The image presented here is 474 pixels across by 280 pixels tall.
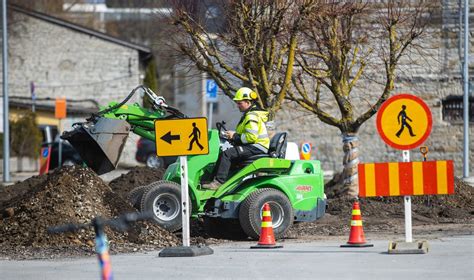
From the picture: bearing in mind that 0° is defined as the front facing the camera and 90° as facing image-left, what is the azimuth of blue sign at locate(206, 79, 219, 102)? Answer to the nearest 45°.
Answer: approximately 0°

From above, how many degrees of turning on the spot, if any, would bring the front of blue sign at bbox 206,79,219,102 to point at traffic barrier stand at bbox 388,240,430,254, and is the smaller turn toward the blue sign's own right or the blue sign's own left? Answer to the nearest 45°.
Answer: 0° — it already faces it

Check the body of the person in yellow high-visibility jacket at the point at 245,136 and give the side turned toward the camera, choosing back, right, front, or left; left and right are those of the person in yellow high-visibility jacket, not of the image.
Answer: left

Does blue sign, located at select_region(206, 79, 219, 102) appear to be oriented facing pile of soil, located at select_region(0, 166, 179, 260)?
yes

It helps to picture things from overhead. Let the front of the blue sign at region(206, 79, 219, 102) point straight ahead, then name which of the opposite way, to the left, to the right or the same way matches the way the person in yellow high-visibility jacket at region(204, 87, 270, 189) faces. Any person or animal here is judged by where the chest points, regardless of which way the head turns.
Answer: to the right

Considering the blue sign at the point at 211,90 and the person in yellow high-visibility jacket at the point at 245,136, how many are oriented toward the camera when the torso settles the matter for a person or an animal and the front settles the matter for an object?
1

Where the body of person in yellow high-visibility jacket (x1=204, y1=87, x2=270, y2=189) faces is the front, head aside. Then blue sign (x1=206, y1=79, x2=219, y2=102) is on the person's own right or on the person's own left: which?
on the person's own right

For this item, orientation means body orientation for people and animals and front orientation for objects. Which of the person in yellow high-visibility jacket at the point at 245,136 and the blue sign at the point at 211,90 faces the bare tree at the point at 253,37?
the blue sign

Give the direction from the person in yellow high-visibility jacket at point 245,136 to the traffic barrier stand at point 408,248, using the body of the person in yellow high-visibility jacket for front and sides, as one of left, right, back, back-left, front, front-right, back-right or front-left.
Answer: back-left

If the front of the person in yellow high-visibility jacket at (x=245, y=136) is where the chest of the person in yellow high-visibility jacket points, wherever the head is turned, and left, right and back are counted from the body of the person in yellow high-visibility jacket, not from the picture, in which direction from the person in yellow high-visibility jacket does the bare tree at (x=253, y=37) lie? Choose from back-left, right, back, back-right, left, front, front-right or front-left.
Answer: right

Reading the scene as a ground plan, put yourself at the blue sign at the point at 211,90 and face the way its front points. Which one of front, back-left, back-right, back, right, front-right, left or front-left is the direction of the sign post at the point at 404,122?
front

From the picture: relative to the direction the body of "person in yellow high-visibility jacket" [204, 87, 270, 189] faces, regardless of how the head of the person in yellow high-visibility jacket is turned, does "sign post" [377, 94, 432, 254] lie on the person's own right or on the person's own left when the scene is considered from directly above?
on the person's own left

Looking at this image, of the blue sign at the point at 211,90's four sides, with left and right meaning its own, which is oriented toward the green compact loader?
front

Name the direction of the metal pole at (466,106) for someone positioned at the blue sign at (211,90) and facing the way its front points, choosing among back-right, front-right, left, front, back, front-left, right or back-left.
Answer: left

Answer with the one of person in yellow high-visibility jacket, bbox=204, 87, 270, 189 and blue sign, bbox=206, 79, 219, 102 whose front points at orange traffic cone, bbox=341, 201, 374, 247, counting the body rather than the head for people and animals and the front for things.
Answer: the blue sign
